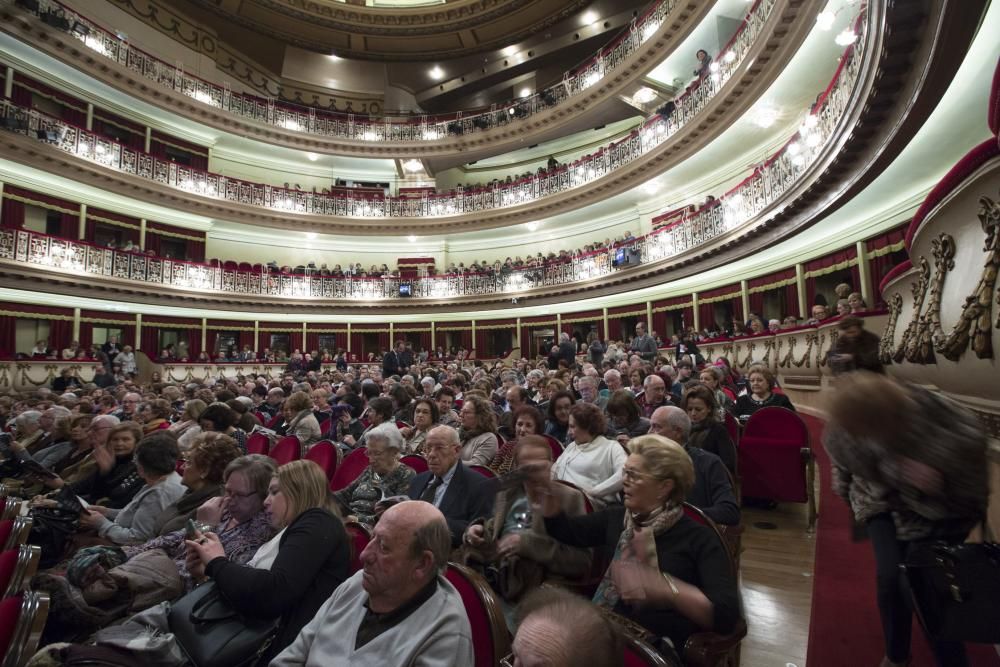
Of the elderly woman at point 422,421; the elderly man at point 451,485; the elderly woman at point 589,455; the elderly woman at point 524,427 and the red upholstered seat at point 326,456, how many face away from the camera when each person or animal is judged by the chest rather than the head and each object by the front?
0

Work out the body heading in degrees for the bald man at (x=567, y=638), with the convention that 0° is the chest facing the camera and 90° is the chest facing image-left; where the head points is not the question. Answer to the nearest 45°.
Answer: approximately 45°

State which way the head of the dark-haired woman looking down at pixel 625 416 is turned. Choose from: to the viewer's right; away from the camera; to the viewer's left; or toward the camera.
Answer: toward the camera

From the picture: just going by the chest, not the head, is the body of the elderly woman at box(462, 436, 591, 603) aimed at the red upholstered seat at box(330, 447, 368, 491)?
no

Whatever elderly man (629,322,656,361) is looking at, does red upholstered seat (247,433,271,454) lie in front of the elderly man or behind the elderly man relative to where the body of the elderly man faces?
in front

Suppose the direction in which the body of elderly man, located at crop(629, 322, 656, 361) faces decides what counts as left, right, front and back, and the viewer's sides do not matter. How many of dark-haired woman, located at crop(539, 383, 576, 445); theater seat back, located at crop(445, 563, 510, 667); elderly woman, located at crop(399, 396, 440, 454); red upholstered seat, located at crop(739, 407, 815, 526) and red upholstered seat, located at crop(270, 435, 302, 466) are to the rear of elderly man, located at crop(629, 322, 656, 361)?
0

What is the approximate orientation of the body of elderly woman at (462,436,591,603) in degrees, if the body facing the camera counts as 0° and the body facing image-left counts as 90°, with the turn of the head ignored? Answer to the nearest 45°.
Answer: approximately 45°

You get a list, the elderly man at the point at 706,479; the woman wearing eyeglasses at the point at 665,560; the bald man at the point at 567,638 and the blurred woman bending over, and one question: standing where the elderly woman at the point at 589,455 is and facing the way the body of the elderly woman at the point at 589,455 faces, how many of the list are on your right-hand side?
0

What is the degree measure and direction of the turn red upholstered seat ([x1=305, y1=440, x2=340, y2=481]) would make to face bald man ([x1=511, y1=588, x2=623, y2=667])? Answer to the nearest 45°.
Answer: approximately 45° to its left

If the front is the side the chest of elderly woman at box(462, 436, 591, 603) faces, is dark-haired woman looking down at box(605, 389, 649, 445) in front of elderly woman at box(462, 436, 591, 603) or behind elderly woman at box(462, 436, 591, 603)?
behind

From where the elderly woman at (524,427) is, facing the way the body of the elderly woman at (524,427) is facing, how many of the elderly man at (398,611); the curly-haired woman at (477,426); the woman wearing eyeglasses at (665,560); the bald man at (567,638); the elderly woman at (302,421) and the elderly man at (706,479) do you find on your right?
2

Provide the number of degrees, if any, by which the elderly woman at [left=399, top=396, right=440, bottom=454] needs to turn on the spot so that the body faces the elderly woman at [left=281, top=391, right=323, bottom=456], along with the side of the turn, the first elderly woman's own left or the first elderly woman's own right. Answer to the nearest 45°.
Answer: approximately 90° to the first elderly woman's own right

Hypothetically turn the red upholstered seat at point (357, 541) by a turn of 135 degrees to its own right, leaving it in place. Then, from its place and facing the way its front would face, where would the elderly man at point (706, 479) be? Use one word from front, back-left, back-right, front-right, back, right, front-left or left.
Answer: right

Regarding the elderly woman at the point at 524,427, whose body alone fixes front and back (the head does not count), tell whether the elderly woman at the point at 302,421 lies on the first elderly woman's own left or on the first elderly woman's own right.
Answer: on the first elderly woman's own right

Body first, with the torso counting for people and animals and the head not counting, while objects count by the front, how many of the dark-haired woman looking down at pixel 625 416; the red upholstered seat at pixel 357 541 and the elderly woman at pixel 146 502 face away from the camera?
0

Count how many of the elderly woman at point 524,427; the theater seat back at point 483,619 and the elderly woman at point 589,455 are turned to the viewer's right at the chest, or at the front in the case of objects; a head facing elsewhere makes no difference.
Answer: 0

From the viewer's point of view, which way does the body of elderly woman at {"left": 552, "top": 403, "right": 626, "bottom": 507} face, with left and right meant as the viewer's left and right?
facing the viewer and to the left of the viewer
